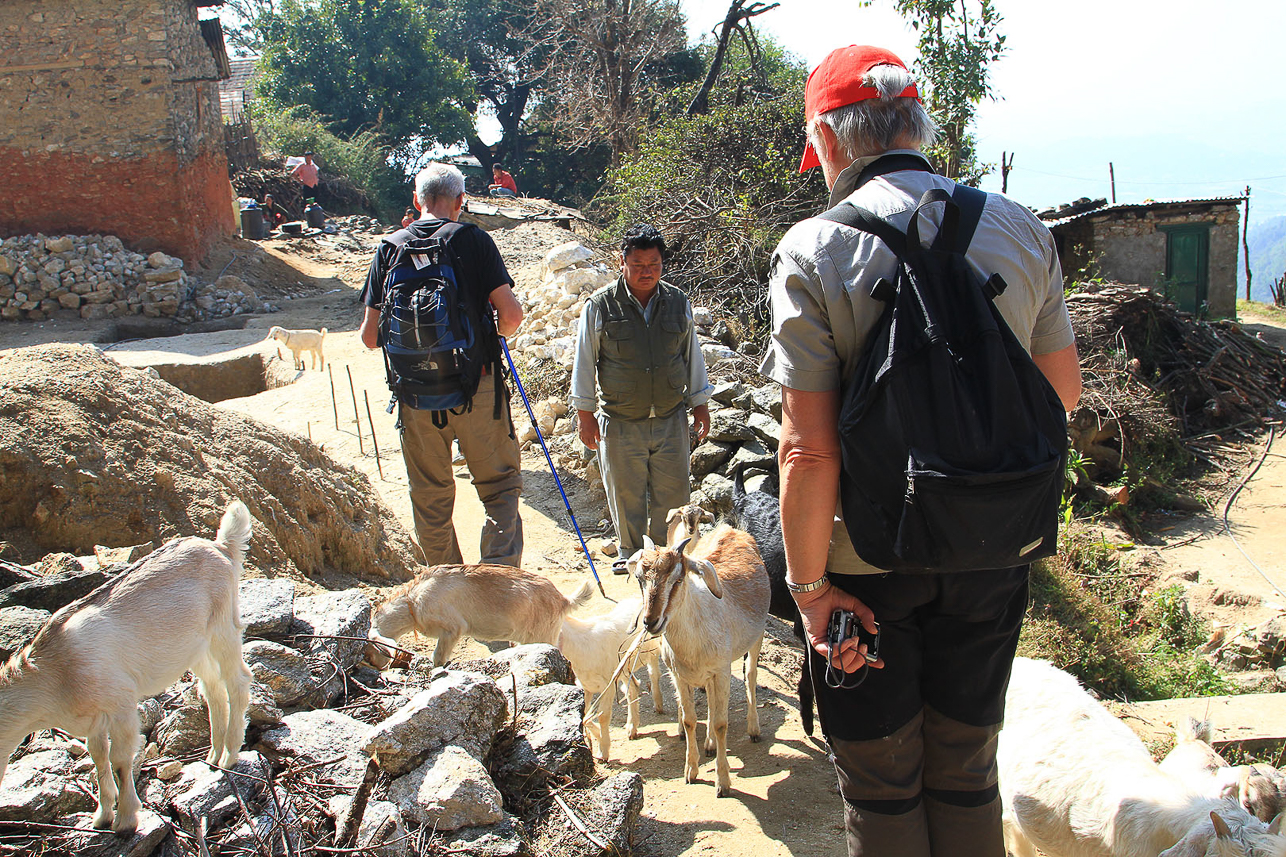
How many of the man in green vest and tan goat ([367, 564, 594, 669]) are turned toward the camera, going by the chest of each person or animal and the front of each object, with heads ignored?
1

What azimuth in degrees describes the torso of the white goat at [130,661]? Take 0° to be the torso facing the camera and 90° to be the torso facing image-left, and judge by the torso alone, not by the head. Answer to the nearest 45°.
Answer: approximately 45°

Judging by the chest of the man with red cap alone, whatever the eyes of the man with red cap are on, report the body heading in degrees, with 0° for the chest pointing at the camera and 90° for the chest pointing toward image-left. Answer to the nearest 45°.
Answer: approximately 180°

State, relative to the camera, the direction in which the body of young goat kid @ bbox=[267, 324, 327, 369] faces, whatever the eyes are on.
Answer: to the viewer's left

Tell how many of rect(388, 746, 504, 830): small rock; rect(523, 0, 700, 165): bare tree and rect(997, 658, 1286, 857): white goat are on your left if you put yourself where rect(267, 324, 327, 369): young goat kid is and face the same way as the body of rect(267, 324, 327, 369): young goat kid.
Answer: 2

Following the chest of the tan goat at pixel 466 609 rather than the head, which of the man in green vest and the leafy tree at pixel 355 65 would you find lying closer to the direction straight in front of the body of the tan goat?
the leafy tree

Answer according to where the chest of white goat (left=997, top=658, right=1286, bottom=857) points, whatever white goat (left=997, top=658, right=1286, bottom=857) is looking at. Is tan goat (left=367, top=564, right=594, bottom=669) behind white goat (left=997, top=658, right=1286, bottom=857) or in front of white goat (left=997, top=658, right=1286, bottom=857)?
behind

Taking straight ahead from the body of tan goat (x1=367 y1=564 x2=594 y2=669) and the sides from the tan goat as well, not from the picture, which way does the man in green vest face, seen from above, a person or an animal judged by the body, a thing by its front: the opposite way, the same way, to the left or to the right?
to the left

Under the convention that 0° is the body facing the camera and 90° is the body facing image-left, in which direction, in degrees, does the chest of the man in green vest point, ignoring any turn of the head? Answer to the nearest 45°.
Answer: approximately 0°

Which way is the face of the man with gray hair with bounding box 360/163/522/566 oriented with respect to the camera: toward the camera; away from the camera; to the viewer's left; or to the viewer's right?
away from the camera
